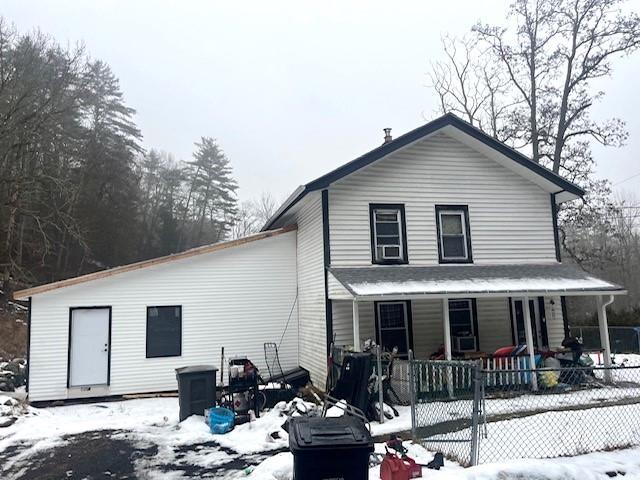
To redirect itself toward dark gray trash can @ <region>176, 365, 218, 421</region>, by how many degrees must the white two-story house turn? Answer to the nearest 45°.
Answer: approximately 45° to its right

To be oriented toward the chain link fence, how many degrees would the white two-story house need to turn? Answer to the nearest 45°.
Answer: approximately 45° to its left

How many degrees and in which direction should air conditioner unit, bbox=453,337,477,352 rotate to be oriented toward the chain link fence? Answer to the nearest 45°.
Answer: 0° — it already faces it

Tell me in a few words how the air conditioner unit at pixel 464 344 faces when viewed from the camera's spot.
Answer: facing the viewer

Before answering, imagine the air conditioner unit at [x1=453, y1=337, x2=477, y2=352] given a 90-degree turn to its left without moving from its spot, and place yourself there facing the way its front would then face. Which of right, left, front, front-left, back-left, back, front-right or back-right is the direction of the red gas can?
right

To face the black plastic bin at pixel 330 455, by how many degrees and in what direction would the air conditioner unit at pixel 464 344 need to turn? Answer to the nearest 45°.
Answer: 0° — it already faces it

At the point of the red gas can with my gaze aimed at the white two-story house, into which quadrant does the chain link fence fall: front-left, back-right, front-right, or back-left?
front-right

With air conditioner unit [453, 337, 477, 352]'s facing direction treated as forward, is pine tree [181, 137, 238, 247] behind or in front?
behind

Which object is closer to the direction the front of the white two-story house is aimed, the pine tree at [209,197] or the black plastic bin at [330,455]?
the black plastic bin

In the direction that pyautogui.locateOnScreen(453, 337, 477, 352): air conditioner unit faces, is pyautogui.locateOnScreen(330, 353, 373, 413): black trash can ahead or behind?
ahead

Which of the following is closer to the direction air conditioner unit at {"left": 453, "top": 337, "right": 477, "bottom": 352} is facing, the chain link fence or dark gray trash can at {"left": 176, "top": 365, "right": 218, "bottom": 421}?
the chain link fence

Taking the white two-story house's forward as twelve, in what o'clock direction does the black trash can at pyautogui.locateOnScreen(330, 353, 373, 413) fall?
The black trash can is roughly at 12 o'clock from the white two-story house.

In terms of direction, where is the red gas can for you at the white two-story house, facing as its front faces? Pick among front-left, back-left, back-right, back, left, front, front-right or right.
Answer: front

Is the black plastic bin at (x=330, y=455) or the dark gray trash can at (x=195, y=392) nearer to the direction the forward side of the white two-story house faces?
the black plastic bin

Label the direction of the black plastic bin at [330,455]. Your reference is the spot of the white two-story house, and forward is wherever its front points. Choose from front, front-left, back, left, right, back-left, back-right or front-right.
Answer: front

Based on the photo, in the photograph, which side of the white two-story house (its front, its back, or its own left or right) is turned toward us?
front
